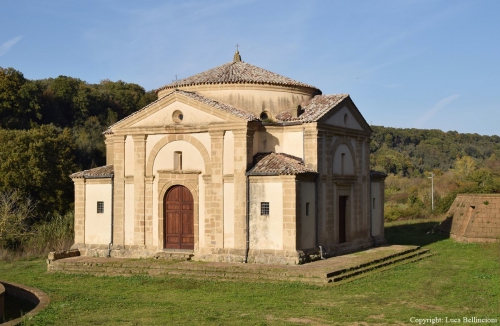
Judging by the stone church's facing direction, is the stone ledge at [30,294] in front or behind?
in front

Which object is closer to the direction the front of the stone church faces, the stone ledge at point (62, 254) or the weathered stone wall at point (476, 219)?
the stone ledge

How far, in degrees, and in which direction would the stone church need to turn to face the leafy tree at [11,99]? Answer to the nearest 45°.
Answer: approximately 90° to its right

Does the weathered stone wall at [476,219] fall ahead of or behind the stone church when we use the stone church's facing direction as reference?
behind

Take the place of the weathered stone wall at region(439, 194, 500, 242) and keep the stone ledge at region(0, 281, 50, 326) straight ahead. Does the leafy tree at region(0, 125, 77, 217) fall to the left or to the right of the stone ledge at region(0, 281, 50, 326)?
right

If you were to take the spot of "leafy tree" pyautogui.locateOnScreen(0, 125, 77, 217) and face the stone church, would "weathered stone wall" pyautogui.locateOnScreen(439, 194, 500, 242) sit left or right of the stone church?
left

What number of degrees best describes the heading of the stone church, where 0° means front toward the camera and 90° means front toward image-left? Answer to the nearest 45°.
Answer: approximately 45°

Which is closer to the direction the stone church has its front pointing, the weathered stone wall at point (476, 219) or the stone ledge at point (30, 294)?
the stone ledge

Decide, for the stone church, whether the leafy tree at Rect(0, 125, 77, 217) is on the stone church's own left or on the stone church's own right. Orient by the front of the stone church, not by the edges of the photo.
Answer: on the stone church's own right

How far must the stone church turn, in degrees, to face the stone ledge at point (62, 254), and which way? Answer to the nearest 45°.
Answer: approximately 45° to its right
